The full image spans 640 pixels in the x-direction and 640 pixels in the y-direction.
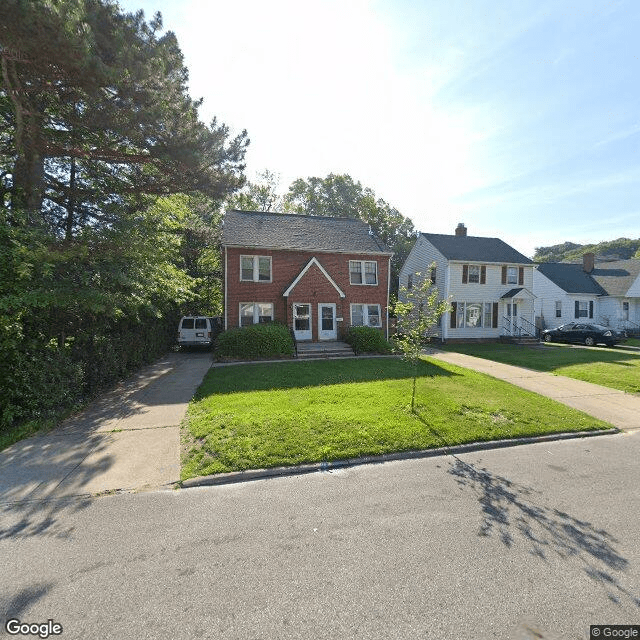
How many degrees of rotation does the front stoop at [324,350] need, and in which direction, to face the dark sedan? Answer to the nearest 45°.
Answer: approximately 90° to its left

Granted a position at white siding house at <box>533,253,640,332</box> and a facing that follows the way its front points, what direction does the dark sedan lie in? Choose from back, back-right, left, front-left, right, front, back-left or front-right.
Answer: front-right

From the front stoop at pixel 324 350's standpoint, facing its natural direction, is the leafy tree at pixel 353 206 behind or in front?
behind

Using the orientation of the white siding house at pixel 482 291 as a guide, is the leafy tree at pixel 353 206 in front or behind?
behind

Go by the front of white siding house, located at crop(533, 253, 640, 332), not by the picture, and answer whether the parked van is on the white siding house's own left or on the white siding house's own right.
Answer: on the white siding house's own right

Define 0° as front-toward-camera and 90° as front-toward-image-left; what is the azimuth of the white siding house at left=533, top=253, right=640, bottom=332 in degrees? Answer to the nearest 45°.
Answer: approximately 315°

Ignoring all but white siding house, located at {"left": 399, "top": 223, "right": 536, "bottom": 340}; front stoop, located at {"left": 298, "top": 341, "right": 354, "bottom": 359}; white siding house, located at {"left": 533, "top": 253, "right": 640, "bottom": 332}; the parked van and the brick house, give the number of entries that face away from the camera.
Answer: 1

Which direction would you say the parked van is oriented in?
away from the camera

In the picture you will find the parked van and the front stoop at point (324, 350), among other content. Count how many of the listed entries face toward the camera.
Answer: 1

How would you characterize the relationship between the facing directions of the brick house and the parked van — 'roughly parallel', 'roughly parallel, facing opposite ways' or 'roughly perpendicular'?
roughly parallel, facing opposite ways

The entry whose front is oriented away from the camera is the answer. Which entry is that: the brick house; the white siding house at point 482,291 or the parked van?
the parked van

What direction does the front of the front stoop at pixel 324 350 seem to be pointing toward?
toward the camera

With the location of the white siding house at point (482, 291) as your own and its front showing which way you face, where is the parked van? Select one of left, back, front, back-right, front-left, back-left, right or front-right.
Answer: right

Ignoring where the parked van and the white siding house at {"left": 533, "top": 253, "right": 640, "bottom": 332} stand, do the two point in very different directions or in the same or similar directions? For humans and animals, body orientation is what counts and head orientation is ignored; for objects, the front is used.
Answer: very different directions

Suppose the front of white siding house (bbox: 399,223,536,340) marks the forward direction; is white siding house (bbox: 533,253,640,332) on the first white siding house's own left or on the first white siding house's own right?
on the first white siding house's own left

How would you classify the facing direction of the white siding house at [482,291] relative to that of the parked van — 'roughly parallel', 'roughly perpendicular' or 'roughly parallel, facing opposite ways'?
roughly parallel, facing opposite ways

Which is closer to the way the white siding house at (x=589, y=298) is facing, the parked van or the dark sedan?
the dark sedan

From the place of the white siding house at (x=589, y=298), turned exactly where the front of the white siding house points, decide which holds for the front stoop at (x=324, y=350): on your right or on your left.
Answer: on your right
